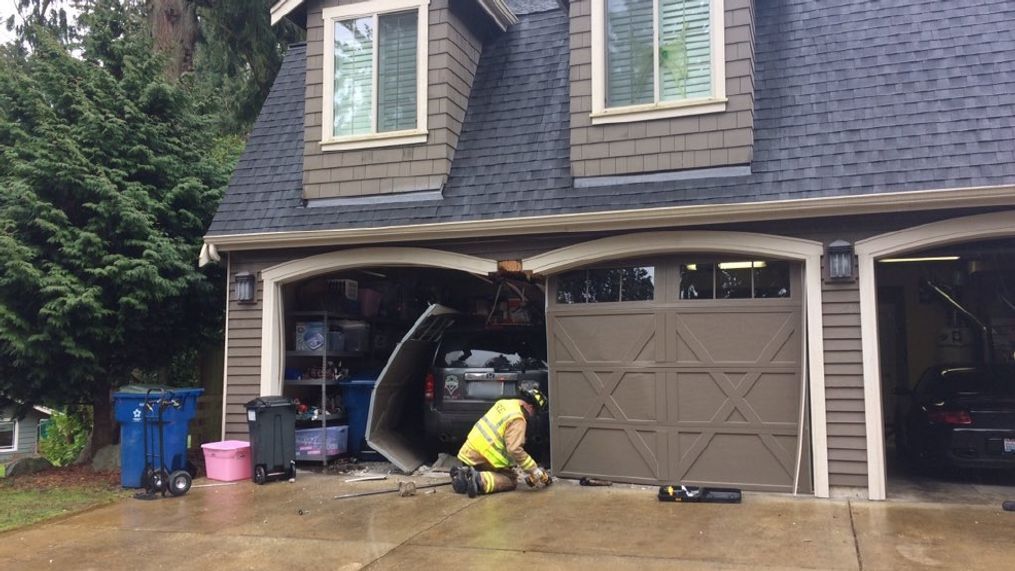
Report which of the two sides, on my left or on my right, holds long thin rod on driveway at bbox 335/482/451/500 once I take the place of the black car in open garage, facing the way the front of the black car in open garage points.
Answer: on my left

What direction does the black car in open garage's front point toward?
away from the camera

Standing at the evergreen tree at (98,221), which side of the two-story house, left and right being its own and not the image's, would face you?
right

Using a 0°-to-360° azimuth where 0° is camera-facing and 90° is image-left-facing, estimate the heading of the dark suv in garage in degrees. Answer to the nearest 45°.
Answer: approximately 180°

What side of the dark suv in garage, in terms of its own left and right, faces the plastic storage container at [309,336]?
left

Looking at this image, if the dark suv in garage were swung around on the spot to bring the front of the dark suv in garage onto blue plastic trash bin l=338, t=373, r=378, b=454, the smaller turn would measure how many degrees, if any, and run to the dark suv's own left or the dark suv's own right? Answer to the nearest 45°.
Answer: approximately 135° to the dark suv's own left

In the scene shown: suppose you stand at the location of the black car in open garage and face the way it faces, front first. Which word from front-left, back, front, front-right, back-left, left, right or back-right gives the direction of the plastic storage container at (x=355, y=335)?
left

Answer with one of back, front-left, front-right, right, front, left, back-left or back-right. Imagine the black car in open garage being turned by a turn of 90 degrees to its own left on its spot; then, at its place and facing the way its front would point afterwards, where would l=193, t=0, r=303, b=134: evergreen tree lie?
front

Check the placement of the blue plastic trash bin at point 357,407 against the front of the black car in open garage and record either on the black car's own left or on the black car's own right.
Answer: on the black car's own left

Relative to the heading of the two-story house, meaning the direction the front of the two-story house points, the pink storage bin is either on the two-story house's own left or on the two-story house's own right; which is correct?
on the two-story house's own right

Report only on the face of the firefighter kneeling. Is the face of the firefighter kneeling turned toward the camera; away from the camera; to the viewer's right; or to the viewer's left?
to the viewer's right

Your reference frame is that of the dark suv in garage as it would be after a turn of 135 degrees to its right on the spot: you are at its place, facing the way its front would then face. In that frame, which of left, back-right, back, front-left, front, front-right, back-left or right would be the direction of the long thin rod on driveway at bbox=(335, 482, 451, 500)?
right

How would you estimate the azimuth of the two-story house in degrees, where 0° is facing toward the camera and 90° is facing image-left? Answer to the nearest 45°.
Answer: approximately 0°
